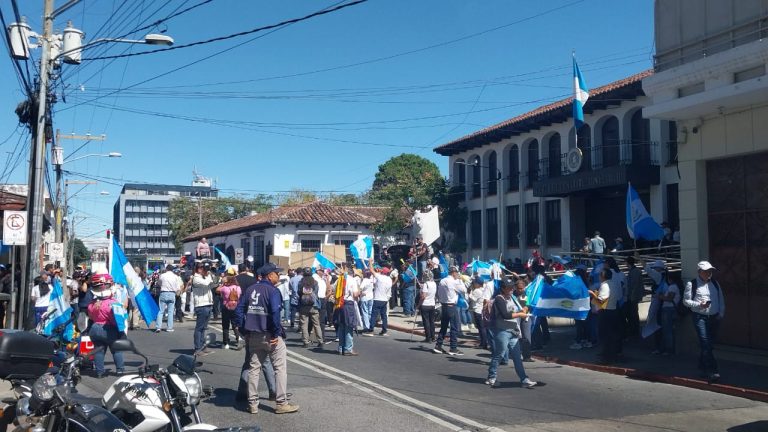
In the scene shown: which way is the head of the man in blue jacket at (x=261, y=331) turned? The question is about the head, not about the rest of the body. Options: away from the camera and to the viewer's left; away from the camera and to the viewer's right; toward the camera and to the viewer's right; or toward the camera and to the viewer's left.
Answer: away from the camera and to the viewer's right

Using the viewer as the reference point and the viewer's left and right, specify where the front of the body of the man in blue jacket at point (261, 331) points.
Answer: facing away from the viewer and to the right of the viewer

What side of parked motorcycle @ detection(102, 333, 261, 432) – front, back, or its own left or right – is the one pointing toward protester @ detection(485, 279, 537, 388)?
left

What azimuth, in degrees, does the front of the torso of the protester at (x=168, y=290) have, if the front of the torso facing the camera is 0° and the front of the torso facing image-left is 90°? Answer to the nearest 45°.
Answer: approximately 180°

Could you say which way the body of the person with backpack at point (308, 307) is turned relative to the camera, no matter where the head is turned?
away from the camera

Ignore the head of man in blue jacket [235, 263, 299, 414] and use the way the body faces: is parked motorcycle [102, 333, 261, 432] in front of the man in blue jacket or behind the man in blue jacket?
behind

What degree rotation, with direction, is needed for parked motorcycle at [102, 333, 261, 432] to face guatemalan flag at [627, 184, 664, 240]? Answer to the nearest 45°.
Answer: approximately 90° to its left

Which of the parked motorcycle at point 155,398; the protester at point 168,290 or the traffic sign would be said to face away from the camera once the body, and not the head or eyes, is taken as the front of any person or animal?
the protester

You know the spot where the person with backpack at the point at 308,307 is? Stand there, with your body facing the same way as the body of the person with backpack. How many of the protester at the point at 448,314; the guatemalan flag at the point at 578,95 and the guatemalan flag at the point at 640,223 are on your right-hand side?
3

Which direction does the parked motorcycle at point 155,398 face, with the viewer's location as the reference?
facing the viewer and to the right of the viewer

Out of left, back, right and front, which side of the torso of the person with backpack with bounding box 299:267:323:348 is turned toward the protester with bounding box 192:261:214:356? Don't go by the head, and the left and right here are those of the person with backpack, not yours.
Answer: left
